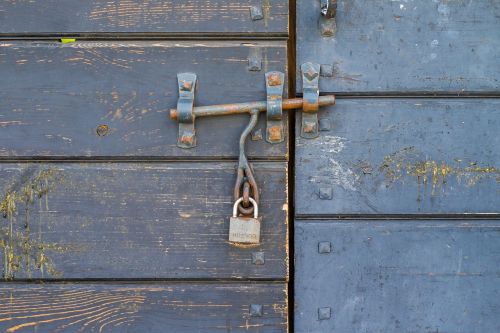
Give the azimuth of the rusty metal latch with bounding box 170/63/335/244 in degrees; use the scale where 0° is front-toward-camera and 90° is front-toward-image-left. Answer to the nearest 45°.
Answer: approximately 0°

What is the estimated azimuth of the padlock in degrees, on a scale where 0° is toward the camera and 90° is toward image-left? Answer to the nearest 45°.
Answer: approximately 0°
